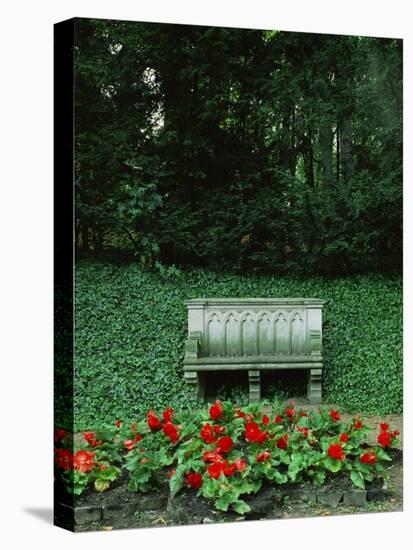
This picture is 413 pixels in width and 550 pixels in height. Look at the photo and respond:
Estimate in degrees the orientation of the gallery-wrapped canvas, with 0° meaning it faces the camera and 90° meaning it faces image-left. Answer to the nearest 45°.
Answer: approximately 315°
